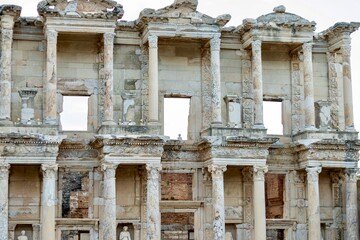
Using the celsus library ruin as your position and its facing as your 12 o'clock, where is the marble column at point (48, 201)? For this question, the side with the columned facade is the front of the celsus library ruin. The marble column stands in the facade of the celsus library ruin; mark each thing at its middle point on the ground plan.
The marble column is roughly at 2 o'clock from the celsus library ruin.

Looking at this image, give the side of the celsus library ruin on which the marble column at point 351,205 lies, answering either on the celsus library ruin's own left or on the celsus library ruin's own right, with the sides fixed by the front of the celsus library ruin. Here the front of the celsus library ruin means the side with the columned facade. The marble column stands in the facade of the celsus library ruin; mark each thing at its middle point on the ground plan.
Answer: on the celsus library ruin's own left

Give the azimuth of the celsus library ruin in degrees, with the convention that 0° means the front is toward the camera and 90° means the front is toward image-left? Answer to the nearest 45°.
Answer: approximately 0°
